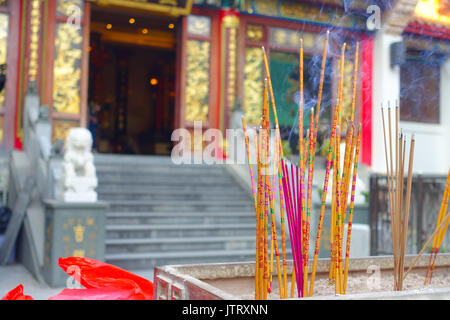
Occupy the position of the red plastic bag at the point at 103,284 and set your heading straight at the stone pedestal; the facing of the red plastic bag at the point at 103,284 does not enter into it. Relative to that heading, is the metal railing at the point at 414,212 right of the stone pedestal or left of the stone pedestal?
right

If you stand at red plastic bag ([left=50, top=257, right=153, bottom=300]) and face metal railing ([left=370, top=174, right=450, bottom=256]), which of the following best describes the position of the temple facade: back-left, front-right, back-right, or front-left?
front-left

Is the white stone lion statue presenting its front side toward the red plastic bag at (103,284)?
yes

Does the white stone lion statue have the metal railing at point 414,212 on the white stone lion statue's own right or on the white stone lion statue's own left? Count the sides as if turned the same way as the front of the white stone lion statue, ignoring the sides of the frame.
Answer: on the white stone lion statue's own left

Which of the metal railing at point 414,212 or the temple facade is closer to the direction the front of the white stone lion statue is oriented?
the metal railing

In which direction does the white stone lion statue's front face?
toward the camera

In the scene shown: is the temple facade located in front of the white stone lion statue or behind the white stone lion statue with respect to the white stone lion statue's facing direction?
behind
